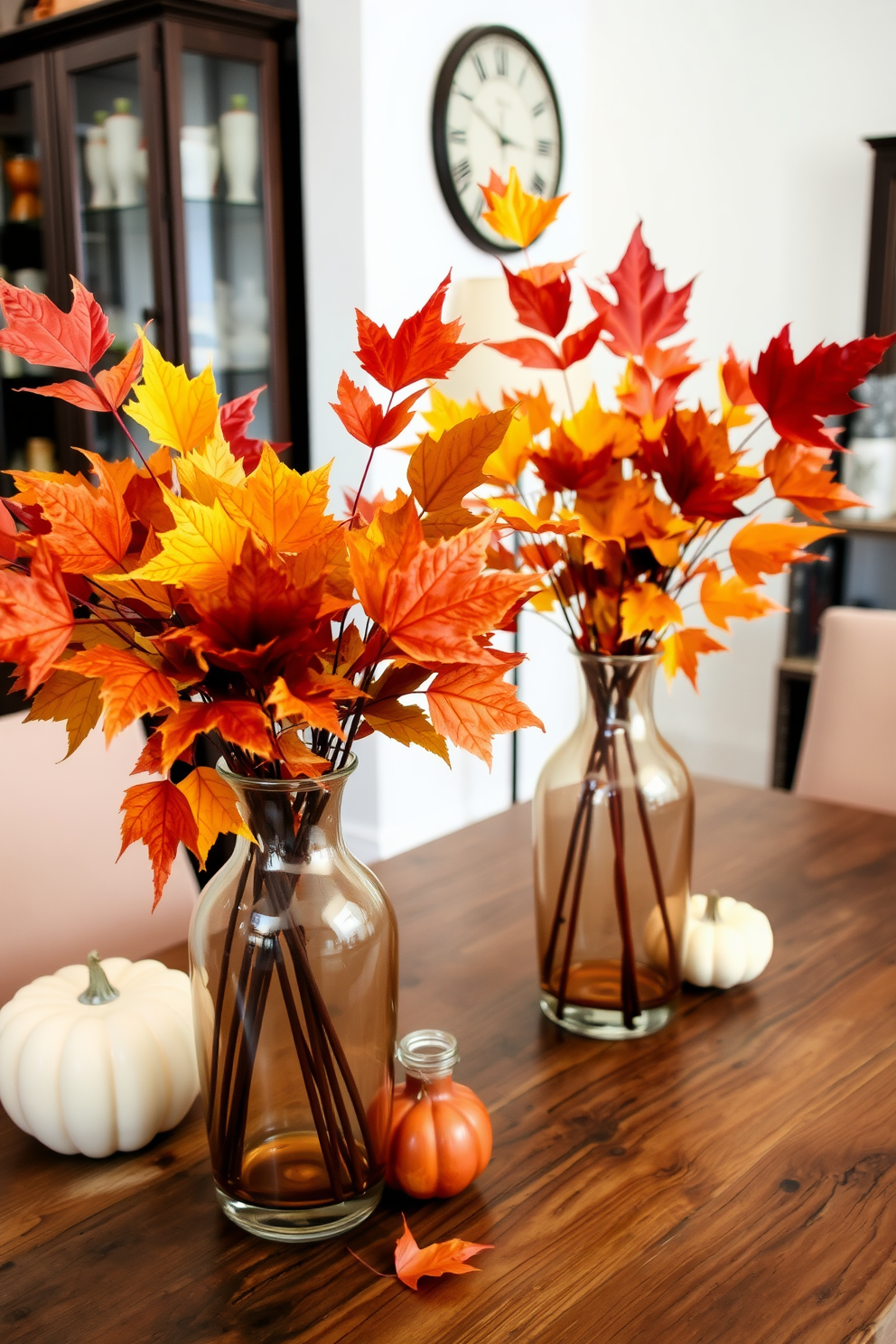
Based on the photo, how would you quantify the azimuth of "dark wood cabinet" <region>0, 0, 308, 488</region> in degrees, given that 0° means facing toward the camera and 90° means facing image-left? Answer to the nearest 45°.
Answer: approximately 45°

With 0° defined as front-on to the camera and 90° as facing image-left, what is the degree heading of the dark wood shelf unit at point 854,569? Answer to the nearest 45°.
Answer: approximately 45°

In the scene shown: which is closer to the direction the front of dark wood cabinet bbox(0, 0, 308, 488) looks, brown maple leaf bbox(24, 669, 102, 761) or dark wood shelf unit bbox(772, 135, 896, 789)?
the brown maple leaf

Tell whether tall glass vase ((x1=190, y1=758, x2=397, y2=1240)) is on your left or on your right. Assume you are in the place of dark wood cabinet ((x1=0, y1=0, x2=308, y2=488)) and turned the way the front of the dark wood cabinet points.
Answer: on your left

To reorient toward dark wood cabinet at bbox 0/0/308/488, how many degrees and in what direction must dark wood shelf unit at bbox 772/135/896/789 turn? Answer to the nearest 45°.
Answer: approximately 45° to its right

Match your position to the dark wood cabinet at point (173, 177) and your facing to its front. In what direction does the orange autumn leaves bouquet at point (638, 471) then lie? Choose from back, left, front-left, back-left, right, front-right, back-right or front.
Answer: front-left

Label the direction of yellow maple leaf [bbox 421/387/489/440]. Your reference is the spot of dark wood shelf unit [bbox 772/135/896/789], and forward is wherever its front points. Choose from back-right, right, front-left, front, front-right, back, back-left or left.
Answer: front-left

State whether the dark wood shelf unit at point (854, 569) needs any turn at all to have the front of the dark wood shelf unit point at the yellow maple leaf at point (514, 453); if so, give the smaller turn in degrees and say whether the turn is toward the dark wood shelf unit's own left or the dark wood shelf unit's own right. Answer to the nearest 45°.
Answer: approximately 45° to the dark wood shelf unit's own left
